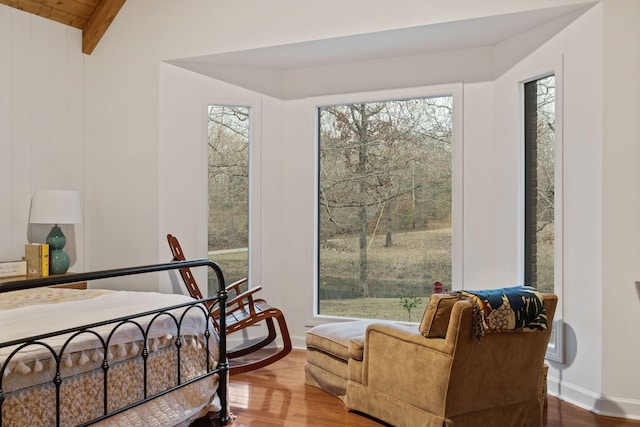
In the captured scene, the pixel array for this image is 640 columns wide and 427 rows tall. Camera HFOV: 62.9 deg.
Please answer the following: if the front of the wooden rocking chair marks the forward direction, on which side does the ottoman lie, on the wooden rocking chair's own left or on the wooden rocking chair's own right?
on the wooden rocking chair's own right

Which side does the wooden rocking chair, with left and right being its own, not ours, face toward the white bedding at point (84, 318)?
back

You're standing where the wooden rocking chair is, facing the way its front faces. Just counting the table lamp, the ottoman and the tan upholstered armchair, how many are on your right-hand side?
2

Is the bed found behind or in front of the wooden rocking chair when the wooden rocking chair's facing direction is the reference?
behind

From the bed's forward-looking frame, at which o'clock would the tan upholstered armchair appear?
The tan upholstered armchair is roughly at 11 o'clock from the bed.

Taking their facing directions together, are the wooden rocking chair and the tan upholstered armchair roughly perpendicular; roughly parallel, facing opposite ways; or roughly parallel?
roughly perpendicular

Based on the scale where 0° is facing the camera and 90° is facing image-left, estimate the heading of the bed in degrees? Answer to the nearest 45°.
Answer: approximately 315°

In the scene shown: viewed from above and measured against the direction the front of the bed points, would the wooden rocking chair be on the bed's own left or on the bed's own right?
on the bed's own left
